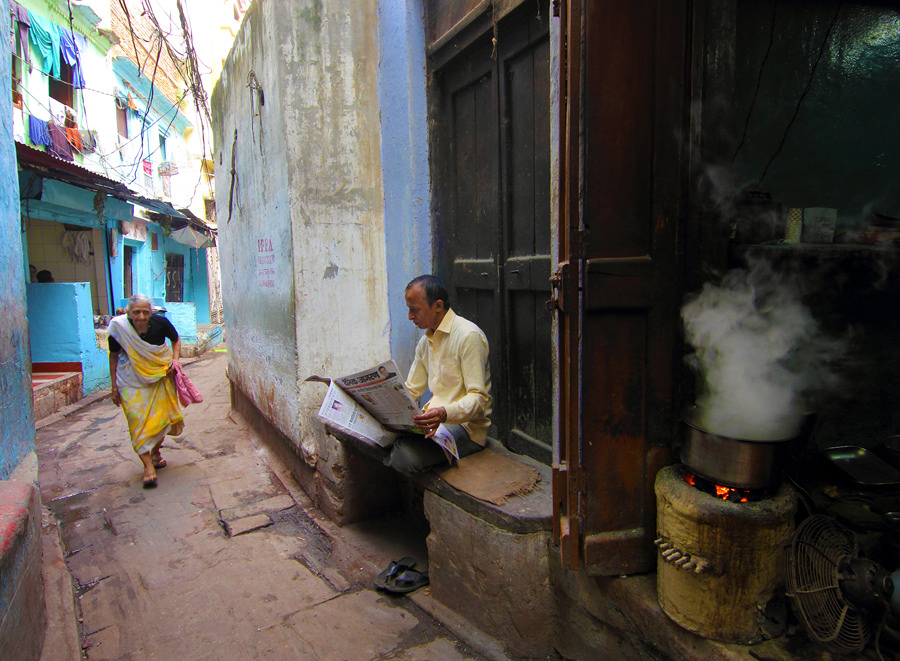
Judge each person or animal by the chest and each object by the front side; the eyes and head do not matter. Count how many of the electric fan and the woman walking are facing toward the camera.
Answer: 1

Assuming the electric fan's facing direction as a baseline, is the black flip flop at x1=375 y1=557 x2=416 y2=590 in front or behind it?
in front

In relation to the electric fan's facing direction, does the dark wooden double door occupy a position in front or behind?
in front

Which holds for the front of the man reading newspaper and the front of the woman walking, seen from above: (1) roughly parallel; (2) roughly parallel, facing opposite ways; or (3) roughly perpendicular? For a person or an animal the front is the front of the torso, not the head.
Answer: roughly perpendicular

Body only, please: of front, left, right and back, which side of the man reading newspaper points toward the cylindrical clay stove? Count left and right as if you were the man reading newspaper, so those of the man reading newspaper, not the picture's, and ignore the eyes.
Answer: left

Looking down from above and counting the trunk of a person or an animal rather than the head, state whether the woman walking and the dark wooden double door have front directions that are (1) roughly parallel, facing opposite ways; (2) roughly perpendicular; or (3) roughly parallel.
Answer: roughly perpendicular

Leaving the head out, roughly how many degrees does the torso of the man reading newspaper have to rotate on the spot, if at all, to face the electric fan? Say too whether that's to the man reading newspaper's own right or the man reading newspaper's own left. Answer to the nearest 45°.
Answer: approximately 90° to the man reading newspaper's own left

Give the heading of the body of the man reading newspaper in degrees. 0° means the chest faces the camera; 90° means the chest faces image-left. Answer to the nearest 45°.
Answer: approximately 45°

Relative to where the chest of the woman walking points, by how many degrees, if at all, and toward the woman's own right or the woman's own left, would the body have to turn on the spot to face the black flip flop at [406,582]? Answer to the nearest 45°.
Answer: approximately 45° to the woman's own left

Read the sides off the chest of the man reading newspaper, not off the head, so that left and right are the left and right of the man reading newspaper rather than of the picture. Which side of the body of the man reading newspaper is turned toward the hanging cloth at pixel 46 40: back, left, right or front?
right

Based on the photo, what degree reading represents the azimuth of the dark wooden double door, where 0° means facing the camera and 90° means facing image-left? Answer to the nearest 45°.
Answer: approximately 45°

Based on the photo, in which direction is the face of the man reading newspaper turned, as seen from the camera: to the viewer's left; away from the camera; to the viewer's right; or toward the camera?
to the viewer's left
